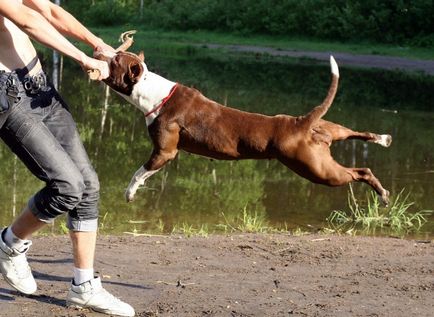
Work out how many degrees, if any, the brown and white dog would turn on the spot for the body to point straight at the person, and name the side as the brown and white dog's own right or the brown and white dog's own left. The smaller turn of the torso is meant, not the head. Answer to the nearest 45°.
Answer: approximately 45° to the brown and white dog's own left

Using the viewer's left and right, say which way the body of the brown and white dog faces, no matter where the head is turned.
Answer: facing to the left of the viewer

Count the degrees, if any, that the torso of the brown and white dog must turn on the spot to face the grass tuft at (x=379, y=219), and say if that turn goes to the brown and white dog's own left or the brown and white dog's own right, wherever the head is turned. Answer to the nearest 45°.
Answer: approximately 135° to the brown and white dog's own right

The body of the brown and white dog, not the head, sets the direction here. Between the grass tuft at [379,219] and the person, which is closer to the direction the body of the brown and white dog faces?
the person
